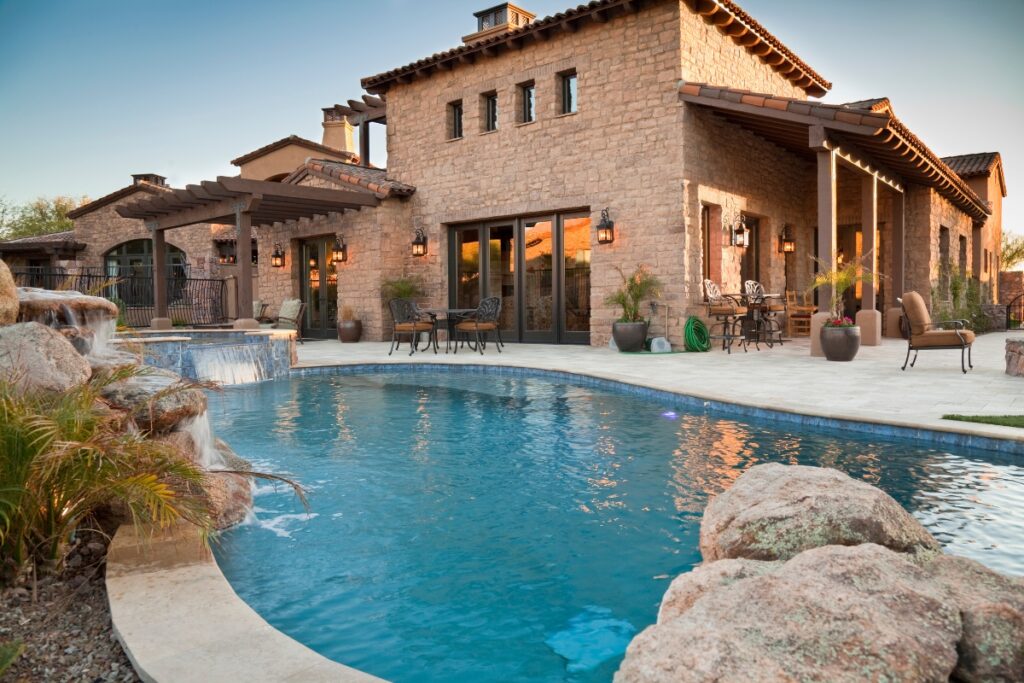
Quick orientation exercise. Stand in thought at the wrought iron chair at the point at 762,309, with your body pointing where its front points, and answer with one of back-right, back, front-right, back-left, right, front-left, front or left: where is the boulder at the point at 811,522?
front-right

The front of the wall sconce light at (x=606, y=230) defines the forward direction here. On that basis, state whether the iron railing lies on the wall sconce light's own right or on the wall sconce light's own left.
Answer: on the wall sconce light's own right

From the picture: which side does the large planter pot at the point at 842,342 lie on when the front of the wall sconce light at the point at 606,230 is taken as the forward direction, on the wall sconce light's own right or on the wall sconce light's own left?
on the wall sconce light's own left

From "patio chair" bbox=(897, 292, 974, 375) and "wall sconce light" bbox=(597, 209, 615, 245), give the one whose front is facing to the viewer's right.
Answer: the patio chair

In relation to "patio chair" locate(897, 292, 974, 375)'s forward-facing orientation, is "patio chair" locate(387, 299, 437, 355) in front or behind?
behind

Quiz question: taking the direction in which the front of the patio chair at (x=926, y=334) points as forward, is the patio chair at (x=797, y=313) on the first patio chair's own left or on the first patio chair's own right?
on the first patio chair's own left

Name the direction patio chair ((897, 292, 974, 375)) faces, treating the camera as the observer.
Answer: facing to the right of the viewer

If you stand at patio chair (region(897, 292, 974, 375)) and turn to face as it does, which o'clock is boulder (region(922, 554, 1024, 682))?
The boulder is roughly at 3 o'clock from the patio chair.
